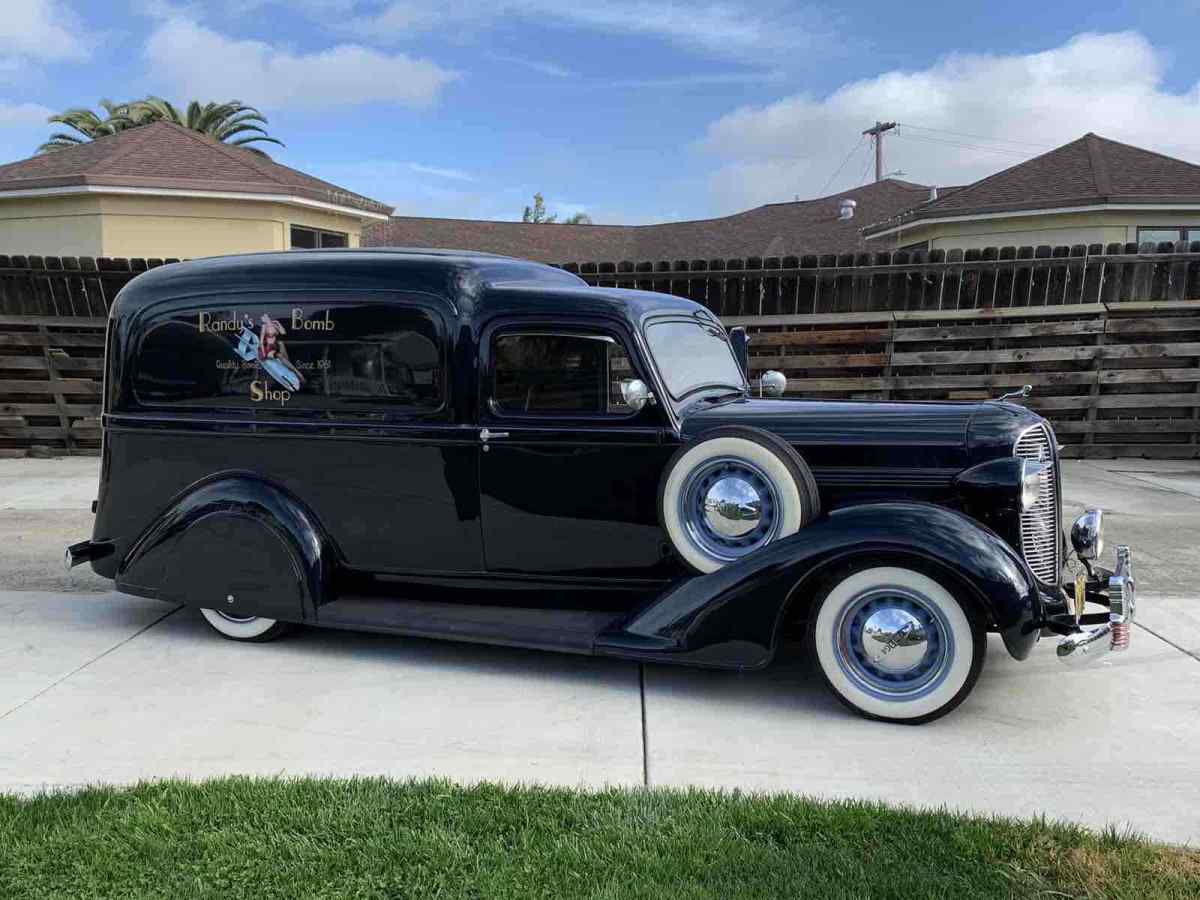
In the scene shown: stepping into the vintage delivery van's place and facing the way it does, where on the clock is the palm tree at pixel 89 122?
The palm tree is roughly at 8 o'clock from the vintage delivery van.

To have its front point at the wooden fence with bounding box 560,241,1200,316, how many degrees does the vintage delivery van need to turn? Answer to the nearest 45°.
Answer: approximately 45° to its left

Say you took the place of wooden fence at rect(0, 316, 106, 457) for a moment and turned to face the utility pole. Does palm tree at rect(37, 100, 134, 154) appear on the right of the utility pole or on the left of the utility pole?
left

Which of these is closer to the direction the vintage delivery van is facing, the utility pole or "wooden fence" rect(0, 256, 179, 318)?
the utility pole

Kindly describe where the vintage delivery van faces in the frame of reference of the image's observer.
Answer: facing to the right of the viewer

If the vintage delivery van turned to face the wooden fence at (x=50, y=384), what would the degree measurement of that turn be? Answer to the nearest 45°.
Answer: approximately 135° to its left

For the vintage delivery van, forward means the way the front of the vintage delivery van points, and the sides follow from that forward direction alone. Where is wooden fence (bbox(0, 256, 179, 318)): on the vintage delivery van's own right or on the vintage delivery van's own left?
on the vintage delivery van's own left

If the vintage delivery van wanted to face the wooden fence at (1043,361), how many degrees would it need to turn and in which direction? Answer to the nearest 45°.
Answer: approximately 45° to its left

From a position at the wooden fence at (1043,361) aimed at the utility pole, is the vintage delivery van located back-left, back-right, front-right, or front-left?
back-left

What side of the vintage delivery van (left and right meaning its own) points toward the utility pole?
left
